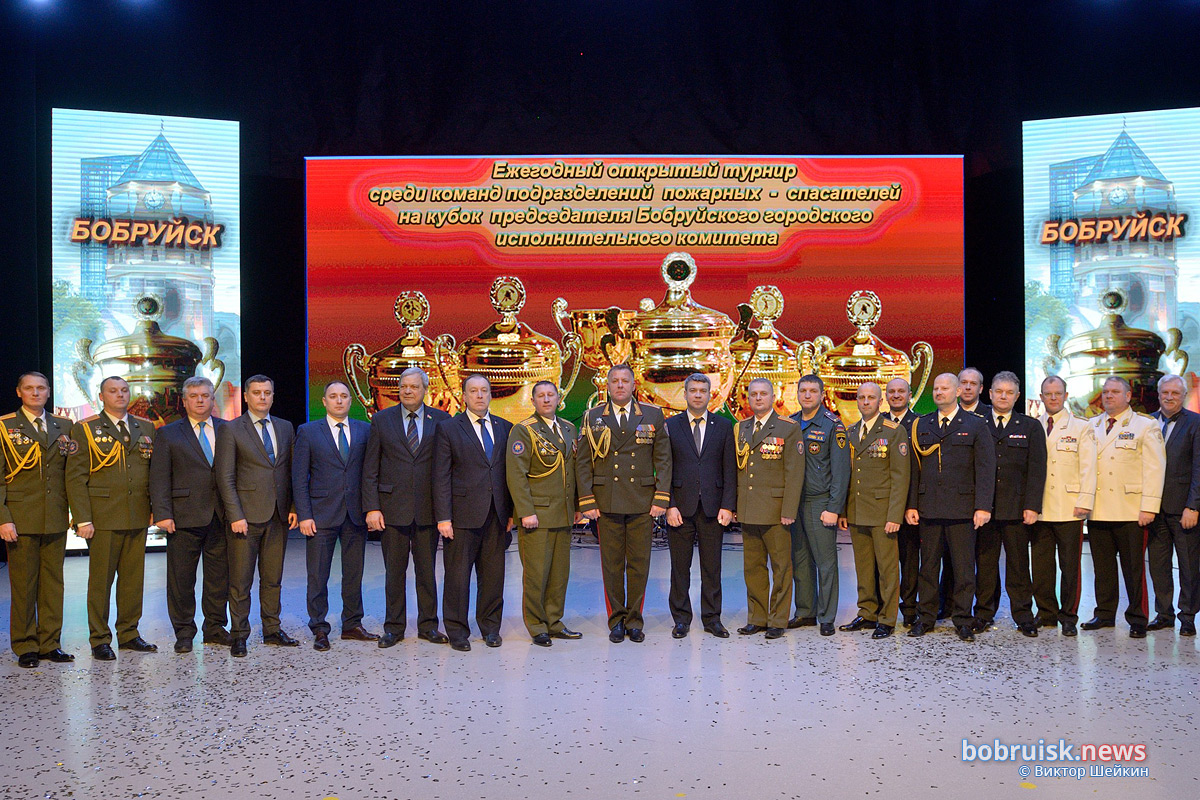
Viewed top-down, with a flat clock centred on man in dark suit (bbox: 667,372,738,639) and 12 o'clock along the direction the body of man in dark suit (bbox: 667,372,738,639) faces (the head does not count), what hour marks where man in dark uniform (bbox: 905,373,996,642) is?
man in dark uniform (bbox: 905,373,996,642) is roughly at 9 o'clock from man in dark suit (bbox: 667,372,738,639).

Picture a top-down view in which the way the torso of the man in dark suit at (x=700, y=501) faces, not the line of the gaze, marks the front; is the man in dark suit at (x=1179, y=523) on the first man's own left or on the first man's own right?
on the first man's own left

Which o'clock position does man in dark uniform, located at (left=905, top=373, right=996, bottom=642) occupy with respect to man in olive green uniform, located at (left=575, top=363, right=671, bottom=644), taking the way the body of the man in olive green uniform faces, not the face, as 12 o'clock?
The man in dark uniform is roughly at 9 o'clock from the man in olive green uniform.

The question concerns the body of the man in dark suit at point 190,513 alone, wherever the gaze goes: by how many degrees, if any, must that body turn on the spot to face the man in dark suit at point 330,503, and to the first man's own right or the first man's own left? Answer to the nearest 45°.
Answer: approximately 45° to the first man's own left

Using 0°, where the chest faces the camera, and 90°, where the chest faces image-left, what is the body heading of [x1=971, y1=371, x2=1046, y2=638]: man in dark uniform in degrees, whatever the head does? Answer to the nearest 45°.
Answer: approximately 0°

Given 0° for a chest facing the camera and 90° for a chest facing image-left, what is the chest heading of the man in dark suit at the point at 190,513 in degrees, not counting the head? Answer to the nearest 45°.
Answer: approximately 315°

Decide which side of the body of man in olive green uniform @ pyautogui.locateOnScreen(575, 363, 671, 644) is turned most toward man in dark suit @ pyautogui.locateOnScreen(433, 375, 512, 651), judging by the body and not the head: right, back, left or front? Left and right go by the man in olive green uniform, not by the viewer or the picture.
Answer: right

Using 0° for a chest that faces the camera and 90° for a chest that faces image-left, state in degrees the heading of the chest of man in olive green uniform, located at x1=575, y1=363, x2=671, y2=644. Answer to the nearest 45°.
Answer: approximately 0°

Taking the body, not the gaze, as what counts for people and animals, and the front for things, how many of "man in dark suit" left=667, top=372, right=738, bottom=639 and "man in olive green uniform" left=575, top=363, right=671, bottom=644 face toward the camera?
2
